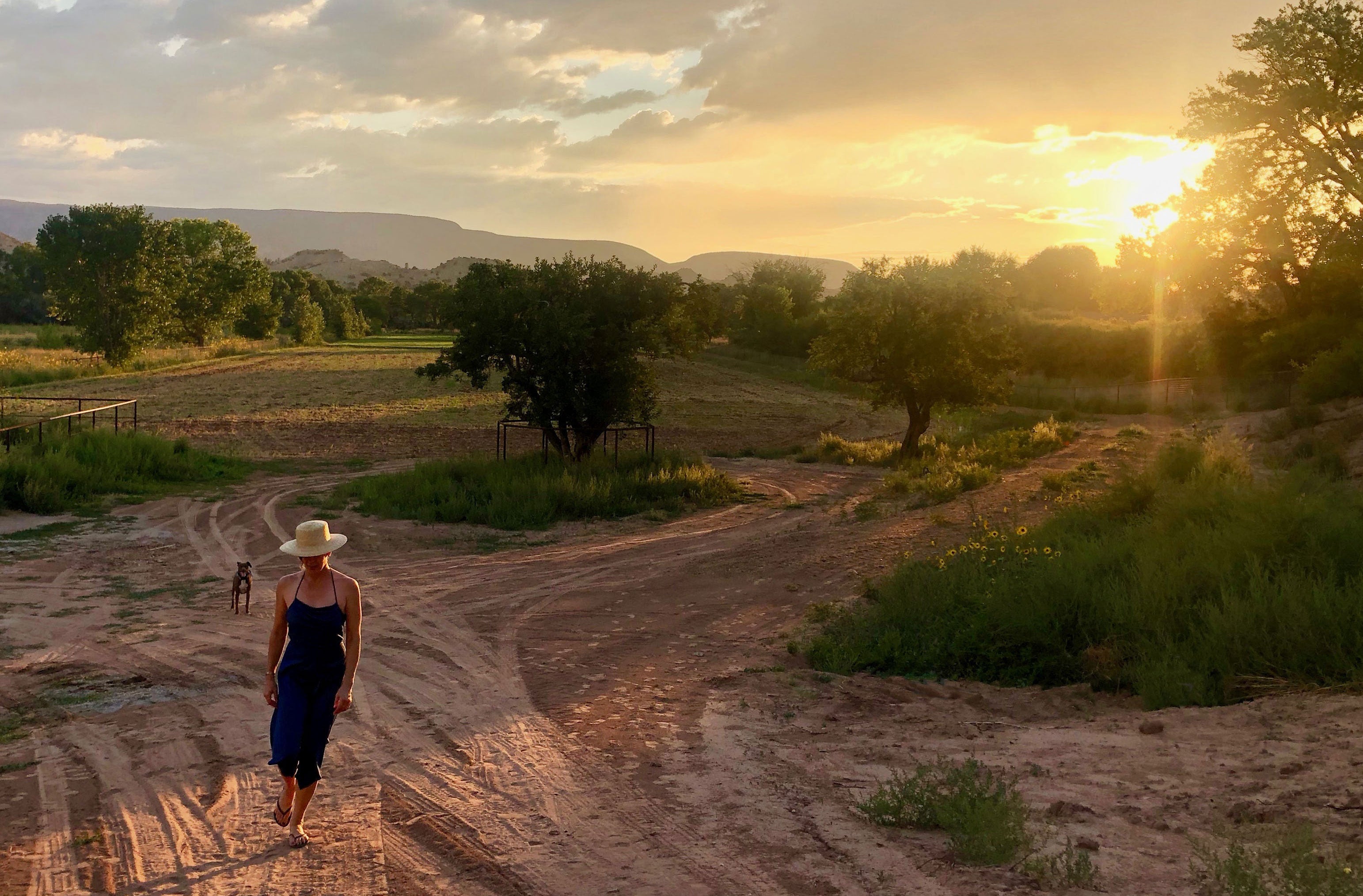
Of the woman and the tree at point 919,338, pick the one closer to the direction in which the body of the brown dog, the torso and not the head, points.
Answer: the woman

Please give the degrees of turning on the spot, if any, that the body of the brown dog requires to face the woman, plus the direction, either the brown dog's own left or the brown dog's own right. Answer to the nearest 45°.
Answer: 0° — it already faces them

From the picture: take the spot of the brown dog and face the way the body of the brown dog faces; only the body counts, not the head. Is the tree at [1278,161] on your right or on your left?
on your left

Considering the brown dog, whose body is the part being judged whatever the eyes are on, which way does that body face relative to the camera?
toward the camera

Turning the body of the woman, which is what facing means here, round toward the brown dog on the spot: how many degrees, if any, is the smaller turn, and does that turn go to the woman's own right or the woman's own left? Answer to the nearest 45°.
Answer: approximately 180°

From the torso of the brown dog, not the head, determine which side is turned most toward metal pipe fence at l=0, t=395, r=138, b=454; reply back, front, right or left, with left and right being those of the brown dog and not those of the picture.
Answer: back

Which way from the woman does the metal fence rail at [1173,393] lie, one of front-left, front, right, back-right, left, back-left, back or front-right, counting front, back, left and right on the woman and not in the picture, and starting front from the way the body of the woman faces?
back-left

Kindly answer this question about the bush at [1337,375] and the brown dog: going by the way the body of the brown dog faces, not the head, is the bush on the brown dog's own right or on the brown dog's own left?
on the brown dog's own left

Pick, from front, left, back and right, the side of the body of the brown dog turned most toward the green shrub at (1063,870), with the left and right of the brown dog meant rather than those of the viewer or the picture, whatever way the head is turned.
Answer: front

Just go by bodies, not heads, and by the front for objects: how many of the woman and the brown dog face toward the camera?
2

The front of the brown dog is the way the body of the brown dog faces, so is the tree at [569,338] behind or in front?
behind

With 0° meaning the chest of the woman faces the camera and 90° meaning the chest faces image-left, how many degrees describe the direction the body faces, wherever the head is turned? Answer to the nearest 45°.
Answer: approximately 0°

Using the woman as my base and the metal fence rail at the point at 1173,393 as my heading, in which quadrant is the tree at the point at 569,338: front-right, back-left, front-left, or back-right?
front-left
